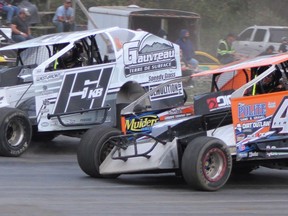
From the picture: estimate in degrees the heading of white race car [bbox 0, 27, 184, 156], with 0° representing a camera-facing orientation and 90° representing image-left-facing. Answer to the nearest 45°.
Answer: approximately 45°
